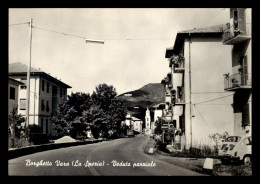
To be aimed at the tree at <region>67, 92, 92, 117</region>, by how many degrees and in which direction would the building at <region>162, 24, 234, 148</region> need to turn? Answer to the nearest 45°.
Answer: approximately 45° to its right

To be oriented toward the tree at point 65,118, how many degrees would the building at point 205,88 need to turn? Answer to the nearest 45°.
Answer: approximately 45° to its right

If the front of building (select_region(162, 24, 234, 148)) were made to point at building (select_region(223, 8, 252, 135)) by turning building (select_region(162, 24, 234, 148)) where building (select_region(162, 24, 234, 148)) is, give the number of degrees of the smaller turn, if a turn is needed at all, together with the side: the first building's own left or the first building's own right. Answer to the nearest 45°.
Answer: approximately 90° to the first building's own left

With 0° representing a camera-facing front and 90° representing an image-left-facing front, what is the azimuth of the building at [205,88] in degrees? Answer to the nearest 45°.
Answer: approximately 90°

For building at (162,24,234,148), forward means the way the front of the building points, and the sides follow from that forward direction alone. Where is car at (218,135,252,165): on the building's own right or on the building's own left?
on the building's own left

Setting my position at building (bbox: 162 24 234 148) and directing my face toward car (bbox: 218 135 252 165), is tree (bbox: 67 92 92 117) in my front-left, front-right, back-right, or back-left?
back-right

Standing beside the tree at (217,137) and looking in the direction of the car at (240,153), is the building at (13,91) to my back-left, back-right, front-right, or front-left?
back-right
